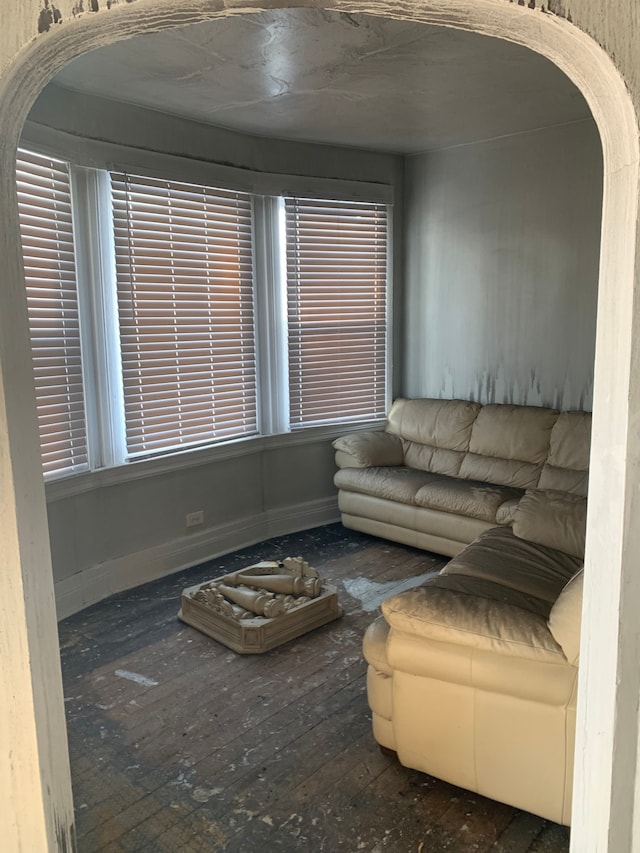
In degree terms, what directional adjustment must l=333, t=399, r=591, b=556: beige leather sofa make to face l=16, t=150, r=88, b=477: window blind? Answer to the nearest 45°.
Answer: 0° — it already faces it

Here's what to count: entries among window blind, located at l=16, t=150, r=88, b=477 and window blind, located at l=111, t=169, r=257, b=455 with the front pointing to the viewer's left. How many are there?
0

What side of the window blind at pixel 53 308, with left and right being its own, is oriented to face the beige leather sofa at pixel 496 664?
front

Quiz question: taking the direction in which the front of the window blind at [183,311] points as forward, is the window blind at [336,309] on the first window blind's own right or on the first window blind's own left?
on the first window blind's own left

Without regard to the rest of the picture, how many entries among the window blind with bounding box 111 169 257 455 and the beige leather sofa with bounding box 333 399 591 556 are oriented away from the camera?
0

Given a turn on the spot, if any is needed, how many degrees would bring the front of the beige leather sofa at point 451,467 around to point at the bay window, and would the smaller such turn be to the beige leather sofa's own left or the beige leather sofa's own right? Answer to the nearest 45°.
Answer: approximately 45° to the beige leather sofa's own right

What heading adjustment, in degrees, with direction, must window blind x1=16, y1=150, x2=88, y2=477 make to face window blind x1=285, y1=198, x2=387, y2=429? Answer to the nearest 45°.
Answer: approximately 90° to its left

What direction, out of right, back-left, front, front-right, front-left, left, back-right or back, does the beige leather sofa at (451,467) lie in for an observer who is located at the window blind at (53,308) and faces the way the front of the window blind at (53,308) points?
front-left

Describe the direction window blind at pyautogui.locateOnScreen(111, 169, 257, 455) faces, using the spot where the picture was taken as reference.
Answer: facing the viewer and to the right of the viewer
